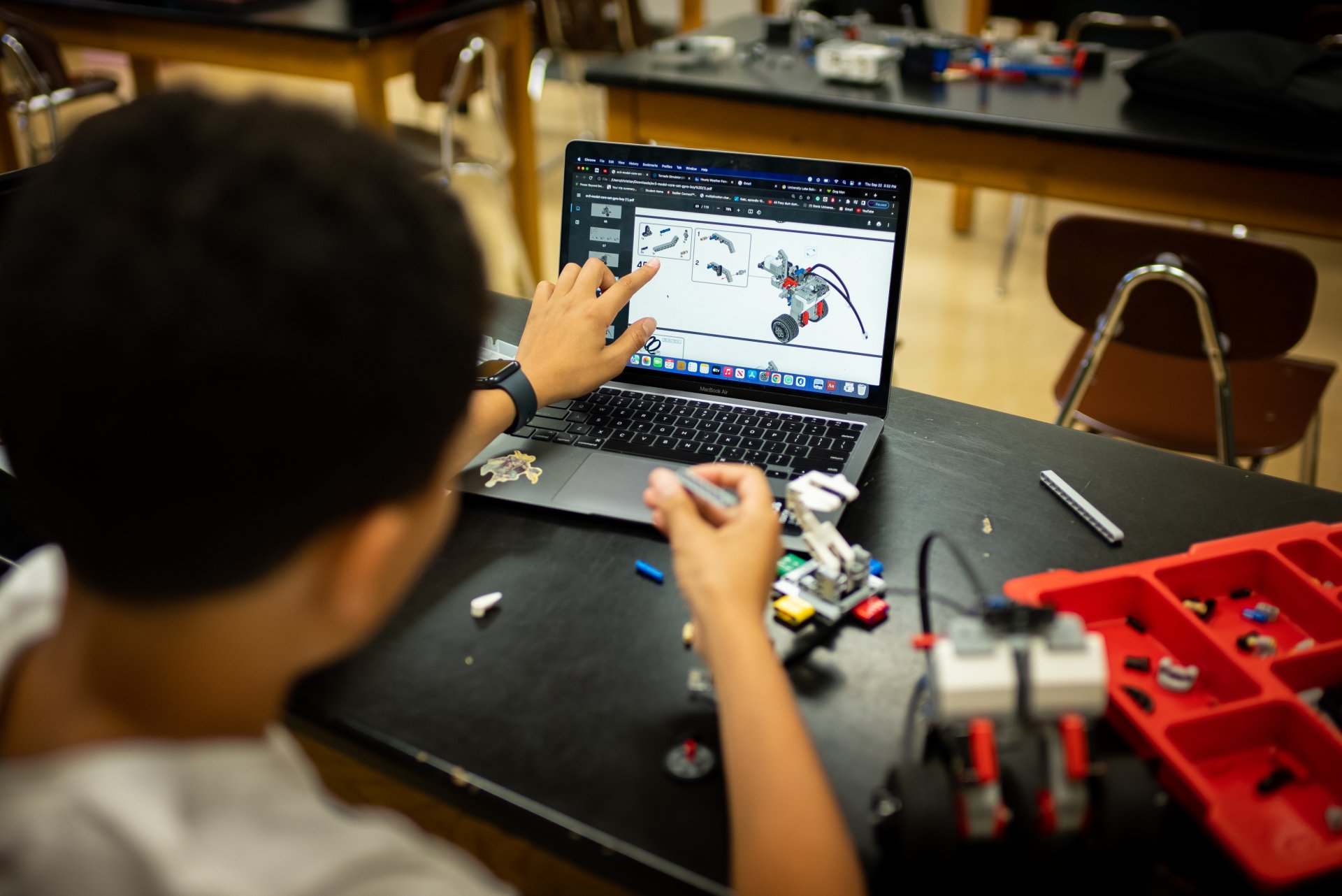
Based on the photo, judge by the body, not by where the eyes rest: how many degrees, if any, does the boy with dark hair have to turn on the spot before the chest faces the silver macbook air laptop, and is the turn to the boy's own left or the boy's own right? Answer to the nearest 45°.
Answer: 0° — they already face it

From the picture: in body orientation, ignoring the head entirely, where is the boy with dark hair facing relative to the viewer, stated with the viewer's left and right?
facing away from the viewer and to the right of the viewer

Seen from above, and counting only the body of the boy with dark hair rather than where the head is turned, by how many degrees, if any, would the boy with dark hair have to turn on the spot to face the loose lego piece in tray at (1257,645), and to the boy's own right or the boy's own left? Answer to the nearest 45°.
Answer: approximately 45° to the boy's own right

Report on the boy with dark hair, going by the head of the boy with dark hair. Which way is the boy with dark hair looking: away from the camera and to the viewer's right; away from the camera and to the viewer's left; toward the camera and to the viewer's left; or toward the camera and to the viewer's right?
away from the camera and to the viewer's right

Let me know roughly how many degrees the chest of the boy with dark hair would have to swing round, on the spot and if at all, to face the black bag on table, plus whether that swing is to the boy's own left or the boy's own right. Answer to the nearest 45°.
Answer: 0° — they already face it

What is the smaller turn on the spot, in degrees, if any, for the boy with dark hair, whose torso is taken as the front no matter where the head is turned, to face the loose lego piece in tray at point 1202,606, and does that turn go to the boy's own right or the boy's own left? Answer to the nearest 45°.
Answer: approximately 45° to the boy's own right
